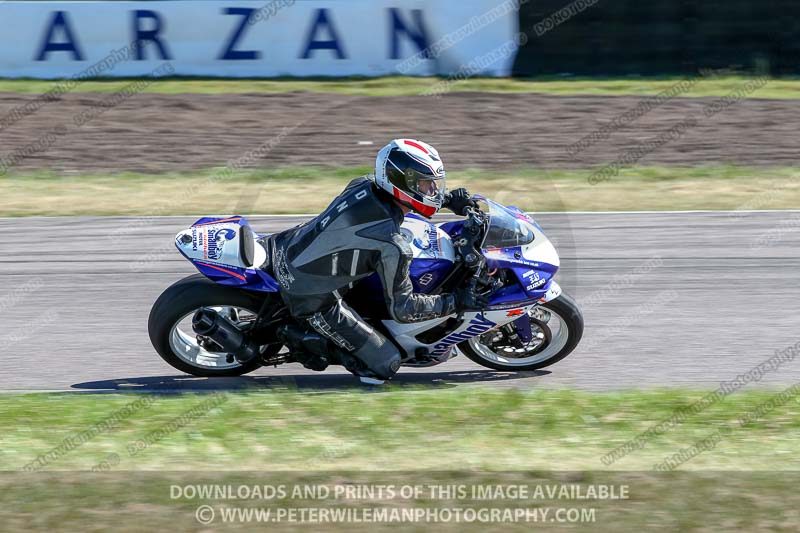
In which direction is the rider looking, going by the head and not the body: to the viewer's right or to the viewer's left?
to the viewer's right

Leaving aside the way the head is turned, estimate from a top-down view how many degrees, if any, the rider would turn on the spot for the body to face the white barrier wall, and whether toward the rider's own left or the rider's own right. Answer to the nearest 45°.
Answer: approximately 90° to the rider's own left

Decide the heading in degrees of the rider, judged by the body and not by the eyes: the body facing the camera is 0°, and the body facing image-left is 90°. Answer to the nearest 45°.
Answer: approximately 270°
